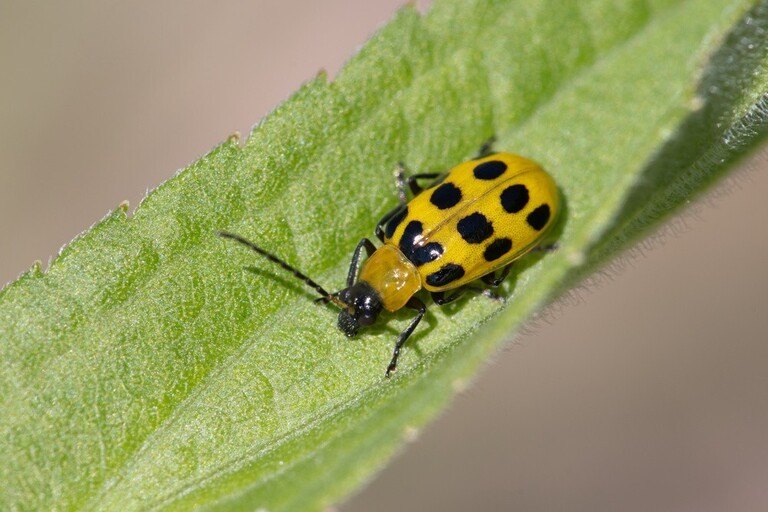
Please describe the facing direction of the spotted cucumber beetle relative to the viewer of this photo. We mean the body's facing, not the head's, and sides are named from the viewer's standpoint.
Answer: facing the viewer and to the left of the viewer
